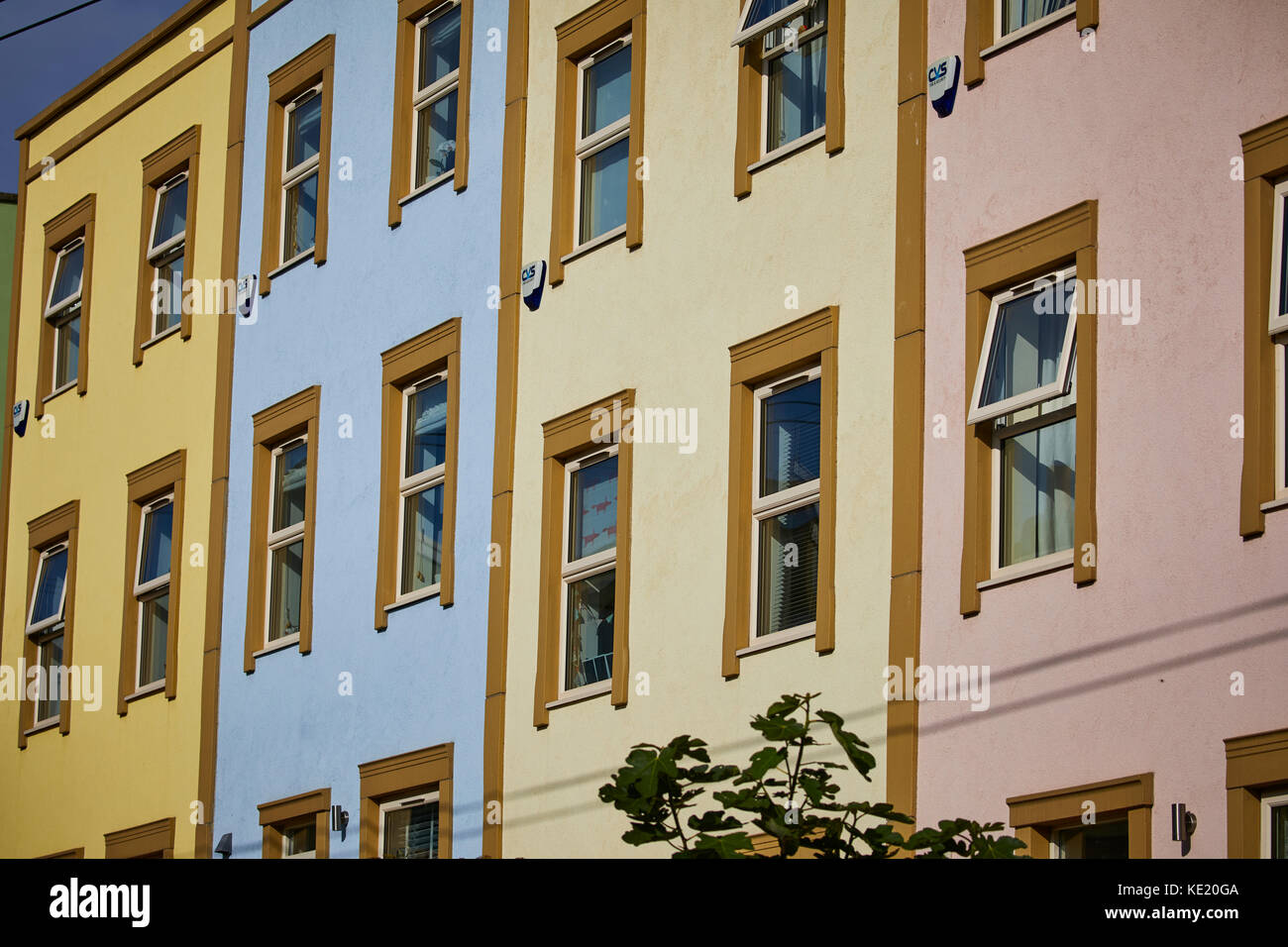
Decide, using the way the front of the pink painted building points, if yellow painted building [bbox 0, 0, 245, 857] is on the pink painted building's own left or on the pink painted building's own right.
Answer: on the pink painted building's own right

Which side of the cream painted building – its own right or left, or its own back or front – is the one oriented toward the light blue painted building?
right

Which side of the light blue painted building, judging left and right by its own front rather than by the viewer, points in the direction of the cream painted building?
left

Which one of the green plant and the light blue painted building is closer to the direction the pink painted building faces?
the green plant

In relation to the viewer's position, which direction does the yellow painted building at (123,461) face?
facing the viewer and to the left of the viewer

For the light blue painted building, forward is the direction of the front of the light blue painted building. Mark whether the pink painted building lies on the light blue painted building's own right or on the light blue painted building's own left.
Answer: on the light blue painted building's own left

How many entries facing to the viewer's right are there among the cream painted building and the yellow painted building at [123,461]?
0

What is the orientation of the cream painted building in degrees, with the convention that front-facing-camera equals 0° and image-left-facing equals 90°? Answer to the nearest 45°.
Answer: approximately 45°

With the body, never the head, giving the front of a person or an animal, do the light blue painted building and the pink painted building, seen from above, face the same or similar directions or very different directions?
same or similar directions

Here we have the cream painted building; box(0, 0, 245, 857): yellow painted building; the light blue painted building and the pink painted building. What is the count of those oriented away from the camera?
0

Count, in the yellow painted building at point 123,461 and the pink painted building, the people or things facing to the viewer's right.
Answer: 0

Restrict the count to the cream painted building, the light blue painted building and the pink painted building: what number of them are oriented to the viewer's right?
0

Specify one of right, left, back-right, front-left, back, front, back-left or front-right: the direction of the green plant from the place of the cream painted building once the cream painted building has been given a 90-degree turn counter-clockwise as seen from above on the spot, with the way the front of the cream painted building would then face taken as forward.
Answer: front-right
